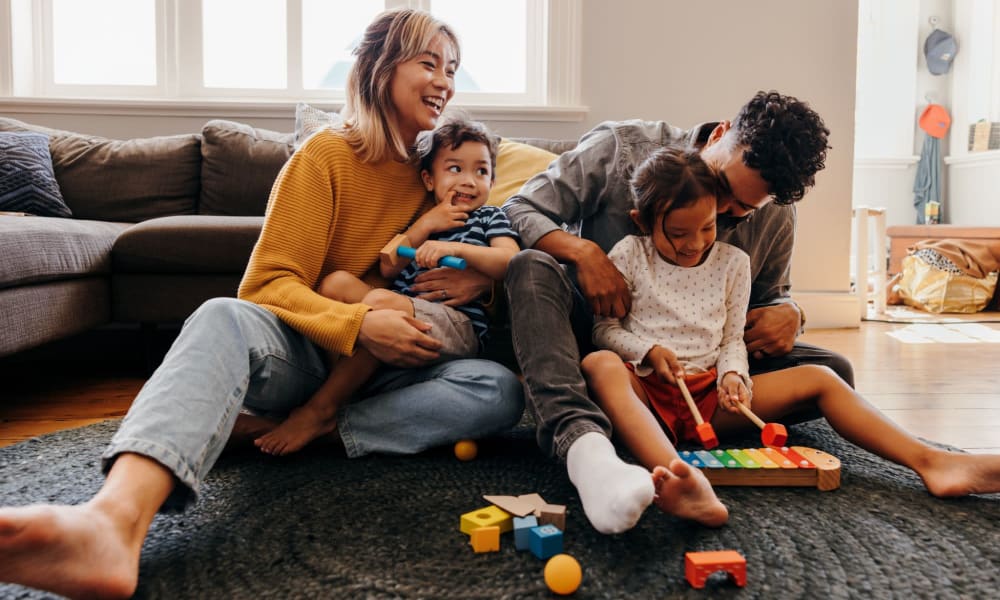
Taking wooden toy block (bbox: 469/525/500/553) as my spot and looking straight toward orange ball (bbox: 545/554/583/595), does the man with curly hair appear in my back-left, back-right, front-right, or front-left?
back-left

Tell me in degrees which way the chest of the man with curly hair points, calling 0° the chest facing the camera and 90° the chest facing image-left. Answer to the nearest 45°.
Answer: approximately 0°

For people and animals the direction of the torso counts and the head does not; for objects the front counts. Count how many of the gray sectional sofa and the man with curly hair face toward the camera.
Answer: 2

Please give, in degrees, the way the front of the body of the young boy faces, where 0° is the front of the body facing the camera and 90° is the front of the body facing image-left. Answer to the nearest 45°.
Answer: approximately 45°

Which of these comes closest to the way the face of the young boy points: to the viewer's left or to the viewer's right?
to the viewer's right

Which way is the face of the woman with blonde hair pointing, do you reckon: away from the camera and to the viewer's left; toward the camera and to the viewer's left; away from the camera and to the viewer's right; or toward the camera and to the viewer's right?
toward the camera and to the viewer's right
